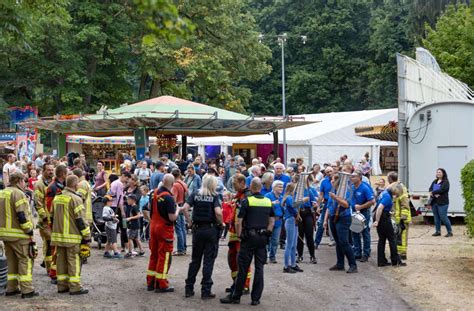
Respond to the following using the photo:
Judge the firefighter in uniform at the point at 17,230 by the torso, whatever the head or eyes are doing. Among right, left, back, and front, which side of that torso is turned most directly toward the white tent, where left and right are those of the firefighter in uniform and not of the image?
front

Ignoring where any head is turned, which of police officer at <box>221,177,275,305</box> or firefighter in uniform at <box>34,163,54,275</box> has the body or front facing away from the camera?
the police officer

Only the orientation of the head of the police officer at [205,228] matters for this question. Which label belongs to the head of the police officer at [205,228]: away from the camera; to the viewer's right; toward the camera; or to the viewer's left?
away from the camera

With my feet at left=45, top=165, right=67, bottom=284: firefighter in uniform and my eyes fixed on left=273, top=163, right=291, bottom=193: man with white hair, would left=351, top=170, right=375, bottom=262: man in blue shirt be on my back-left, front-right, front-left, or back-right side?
front-right

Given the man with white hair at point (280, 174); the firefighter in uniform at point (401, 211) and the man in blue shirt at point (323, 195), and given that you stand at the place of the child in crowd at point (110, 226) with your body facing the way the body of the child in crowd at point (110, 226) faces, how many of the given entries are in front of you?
3
